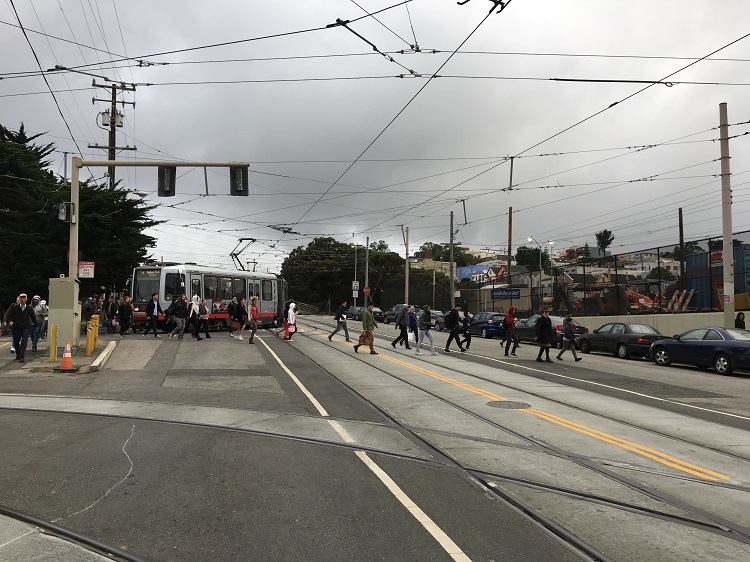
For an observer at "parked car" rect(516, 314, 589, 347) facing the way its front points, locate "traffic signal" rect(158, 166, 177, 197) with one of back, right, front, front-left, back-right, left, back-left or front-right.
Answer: left

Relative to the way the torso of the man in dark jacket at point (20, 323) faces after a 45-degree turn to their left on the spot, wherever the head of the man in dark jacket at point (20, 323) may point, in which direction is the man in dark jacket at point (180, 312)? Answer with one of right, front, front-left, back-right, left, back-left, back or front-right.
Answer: left

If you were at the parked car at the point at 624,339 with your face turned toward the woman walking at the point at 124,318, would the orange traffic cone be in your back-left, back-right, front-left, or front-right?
front-left

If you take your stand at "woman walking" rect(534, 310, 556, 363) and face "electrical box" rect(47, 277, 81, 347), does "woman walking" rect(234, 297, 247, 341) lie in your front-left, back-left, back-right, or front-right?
front-right

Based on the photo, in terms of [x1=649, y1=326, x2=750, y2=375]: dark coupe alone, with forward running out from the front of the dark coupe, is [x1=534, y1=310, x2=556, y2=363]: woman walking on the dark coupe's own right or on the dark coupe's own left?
on the dark coupe's own left

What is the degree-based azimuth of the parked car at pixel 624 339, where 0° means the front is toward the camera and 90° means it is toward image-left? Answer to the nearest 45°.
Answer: approximately 135°

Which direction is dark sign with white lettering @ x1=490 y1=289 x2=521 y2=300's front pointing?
toward the camera

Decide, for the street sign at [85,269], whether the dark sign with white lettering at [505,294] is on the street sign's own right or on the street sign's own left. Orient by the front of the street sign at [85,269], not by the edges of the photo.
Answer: on the street sign's own left

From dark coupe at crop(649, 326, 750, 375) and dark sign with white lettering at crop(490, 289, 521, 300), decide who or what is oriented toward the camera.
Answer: the dark sign with white lettering

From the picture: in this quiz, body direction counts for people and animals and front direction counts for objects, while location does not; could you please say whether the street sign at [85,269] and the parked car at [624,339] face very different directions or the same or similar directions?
very different directions

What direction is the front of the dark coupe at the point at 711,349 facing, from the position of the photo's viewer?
facing away from the viewer and to the left of the viewer

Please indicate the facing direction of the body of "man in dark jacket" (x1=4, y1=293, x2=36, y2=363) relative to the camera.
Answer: toward the camera

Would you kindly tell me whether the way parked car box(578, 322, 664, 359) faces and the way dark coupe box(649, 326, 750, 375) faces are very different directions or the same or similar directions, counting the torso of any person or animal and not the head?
same or similar directions

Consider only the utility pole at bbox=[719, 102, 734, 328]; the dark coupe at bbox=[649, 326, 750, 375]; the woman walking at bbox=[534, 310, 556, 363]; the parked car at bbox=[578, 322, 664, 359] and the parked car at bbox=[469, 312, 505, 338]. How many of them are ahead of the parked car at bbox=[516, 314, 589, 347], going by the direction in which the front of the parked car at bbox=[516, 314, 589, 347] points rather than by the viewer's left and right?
1
